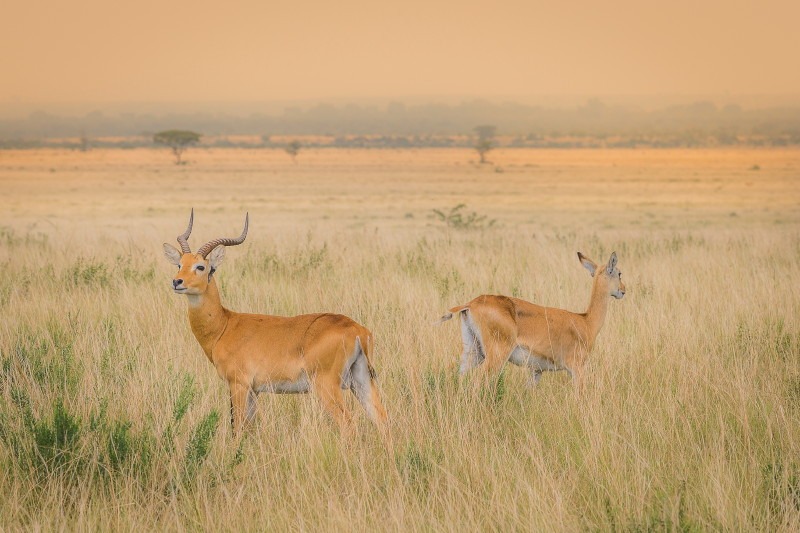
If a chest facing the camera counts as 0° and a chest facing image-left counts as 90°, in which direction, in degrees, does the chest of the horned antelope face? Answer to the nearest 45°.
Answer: approximately 90°

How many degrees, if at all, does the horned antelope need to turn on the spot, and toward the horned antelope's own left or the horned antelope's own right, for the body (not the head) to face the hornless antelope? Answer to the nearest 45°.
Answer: approximately 135° to the horned antelope's own right
